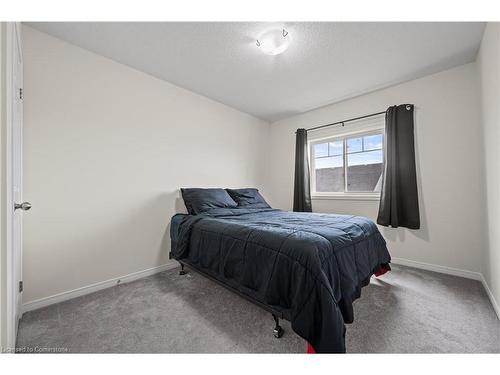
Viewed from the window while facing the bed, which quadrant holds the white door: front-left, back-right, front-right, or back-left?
front-right

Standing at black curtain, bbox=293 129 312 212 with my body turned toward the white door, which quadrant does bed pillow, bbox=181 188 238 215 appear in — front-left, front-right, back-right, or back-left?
front-right

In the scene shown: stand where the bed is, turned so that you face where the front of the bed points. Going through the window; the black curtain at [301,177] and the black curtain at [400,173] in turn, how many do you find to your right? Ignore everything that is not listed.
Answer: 0

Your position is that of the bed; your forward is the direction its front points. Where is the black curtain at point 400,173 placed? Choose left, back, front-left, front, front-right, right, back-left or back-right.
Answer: left

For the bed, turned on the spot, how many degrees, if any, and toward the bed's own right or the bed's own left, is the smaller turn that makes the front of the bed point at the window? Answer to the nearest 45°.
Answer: approximately 90° to the bed's own left

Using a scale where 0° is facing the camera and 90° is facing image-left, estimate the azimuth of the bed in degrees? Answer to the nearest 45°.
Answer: approximately 315°

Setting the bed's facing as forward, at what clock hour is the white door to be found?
The white door is roughly at 4 o'clock from the bed.

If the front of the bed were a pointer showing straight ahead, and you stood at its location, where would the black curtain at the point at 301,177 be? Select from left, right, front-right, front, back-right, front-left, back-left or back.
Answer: back-left
